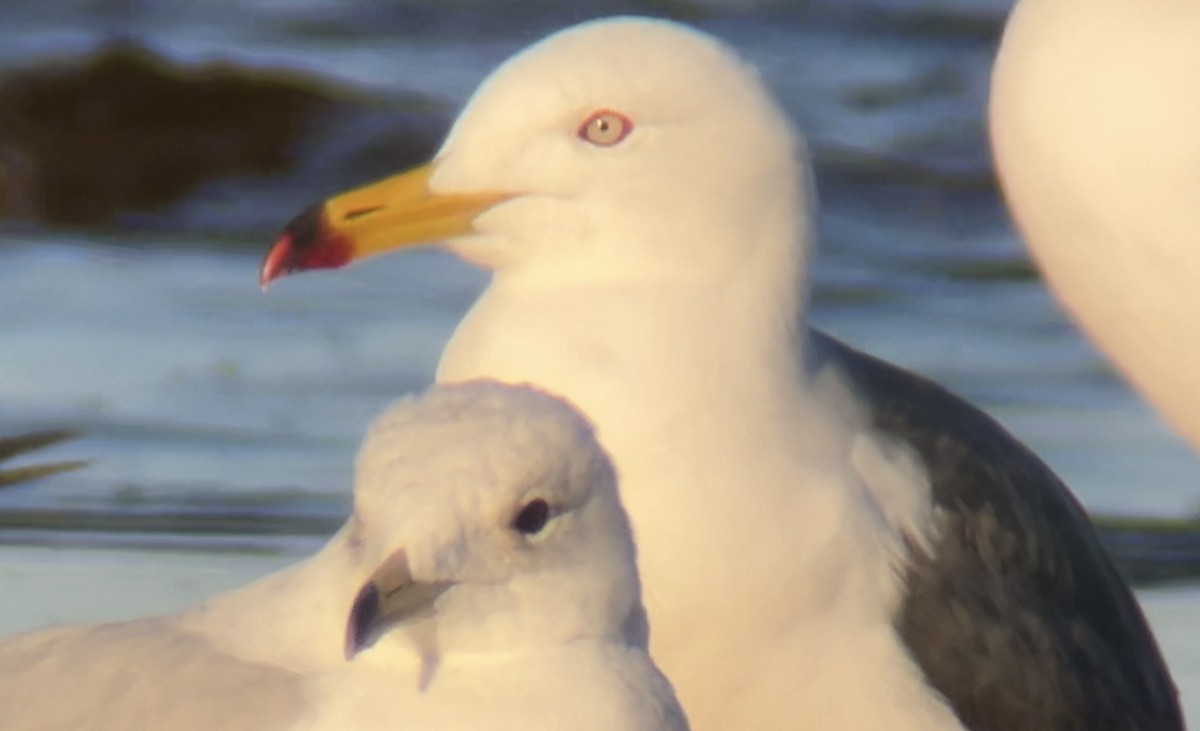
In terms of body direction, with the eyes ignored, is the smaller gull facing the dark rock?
no

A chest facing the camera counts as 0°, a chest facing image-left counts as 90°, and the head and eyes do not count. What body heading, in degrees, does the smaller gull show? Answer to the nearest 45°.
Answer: approximately 315°

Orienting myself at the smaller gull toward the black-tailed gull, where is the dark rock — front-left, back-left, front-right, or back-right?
front-left

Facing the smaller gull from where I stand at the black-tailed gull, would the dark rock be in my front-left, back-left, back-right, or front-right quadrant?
back-right

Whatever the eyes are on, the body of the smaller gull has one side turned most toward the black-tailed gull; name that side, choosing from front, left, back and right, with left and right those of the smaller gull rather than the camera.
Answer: left
